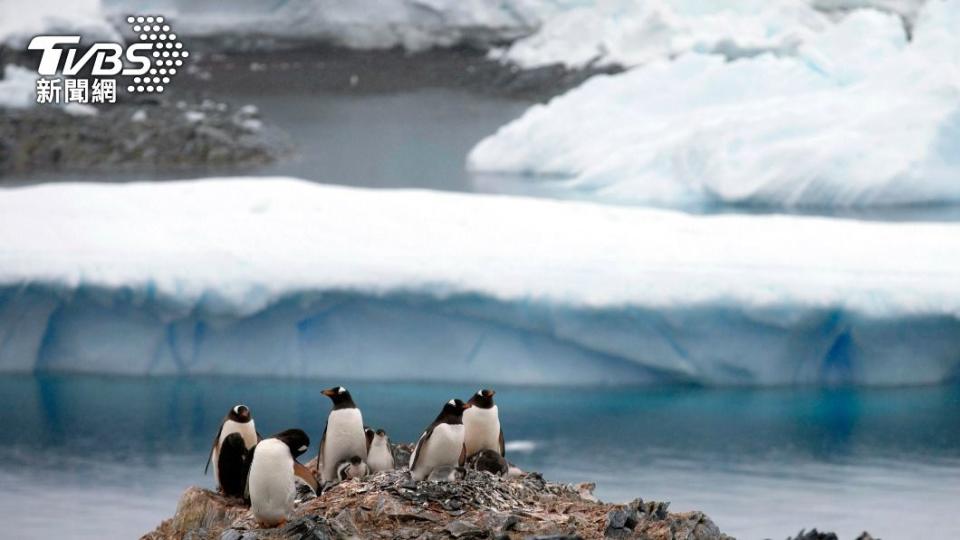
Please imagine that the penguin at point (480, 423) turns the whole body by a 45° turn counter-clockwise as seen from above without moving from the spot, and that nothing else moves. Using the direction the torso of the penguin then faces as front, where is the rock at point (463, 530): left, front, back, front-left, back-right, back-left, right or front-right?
front-right

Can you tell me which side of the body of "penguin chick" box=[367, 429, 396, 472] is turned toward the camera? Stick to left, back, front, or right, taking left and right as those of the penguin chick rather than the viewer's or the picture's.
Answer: front

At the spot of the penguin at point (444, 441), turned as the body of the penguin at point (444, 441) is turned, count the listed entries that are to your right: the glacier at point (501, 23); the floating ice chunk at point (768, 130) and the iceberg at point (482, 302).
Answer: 0

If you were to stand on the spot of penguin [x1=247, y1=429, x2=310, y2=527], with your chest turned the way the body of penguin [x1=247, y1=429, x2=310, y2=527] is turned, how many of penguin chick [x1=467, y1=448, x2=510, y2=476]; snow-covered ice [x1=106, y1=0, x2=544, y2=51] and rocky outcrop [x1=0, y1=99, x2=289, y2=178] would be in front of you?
0

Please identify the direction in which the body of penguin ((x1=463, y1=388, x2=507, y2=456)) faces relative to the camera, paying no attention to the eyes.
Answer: toward the camera

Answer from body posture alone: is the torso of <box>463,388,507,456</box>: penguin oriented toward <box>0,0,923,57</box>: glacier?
no

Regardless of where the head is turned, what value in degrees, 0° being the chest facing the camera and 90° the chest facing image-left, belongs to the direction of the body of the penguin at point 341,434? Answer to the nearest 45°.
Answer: approximately 45°

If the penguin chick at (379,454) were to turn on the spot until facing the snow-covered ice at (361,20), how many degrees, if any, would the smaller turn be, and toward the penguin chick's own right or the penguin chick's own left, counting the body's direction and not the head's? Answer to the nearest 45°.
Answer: approximately 180°

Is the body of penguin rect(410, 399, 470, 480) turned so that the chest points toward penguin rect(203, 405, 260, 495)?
no

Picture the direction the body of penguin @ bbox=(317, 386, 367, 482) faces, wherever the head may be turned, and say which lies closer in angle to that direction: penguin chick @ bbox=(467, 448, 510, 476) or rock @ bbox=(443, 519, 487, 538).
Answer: the rock

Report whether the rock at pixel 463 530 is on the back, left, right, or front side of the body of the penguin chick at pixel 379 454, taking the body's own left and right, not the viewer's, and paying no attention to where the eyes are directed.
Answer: front

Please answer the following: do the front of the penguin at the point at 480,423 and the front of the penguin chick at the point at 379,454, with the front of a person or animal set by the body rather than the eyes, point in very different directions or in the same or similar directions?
same or similar directions

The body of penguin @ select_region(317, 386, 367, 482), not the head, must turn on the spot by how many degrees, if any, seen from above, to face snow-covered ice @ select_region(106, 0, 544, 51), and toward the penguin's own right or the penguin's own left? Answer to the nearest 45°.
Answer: approximately 135° to the penguin's own right
